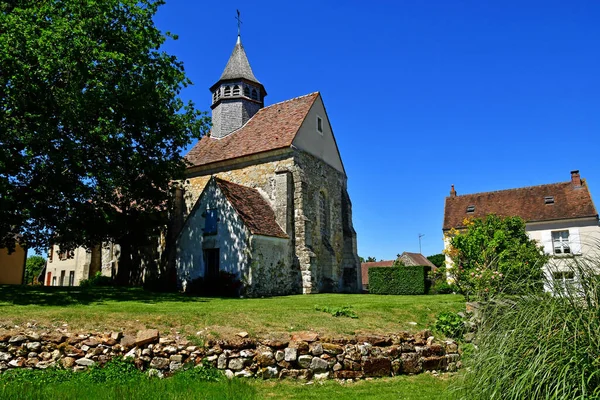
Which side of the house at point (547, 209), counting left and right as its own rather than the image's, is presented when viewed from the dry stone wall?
front

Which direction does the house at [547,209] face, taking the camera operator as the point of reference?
facing the viewer

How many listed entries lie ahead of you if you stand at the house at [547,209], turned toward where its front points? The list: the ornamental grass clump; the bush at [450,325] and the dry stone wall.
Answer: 3

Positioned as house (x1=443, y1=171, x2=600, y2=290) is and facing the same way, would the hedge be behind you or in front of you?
in front

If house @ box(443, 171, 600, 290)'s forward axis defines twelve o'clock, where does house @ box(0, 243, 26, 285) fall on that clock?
house @ box(0, 243, 26, 285) is roughly at 2 o'clock from house @ box(443, 171, 600, 290).

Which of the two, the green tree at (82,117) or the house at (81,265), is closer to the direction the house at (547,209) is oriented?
the green tree

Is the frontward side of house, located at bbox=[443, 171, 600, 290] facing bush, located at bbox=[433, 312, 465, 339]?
yes

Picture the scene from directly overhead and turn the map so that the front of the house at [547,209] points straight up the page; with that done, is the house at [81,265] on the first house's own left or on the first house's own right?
on the first house's own right

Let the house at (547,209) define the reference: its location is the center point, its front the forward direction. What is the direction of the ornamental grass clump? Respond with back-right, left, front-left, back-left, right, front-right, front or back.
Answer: front

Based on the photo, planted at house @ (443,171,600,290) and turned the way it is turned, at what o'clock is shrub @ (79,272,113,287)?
The shrub is roughly at 2 o'clock from the house.

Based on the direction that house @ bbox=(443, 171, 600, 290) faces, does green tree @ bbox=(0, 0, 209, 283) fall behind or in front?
in front

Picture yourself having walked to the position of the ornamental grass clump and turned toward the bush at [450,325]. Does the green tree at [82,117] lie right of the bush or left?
left
